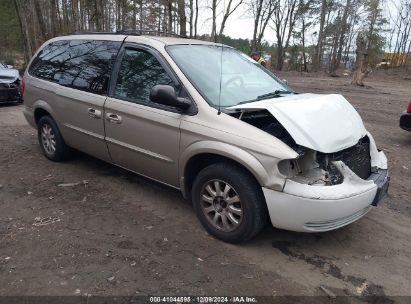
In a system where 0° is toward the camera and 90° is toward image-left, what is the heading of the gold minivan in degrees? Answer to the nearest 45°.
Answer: approximately 315°

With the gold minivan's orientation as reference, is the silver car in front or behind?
behind
